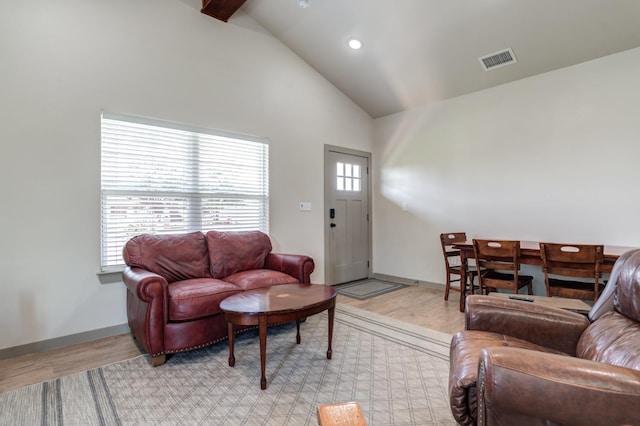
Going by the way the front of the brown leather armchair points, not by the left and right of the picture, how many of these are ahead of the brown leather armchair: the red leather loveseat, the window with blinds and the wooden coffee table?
3

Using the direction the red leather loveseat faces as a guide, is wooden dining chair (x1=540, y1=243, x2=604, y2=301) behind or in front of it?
in front

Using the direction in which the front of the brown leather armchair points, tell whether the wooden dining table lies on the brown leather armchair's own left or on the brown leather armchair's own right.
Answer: on the brown leather armchair's own right

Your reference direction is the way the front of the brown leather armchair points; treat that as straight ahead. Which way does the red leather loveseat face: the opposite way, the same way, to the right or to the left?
the opposite way

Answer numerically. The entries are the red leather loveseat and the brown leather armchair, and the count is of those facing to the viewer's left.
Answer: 1

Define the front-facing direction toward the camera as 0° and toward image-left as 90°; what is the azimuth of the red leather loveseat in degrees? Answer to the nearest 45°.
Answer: approximately 315°

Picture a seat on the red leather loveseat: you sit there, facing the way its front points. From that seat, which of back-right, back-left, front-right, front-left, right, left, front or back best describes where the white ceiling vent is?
front-left

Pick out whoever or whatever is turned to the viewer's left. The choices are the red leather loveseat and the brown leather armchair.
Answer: the brown leather armchair

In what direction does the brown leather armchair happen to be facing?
to the viewer's left

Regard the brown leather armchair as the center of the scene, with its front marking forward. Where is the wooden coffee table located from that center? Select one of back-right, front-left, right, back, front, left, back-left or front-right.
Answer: front

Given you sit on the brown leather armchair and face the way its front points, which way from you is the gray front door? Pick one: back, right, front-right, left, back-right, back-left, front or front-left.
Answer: front-right

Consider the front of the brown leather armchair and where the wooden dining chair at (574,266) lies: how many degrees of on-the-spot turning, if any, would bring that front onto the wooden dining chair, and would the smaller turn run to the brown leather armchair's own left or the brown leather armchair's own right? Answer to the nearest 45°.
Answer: approximately 90° to the brown leather armchair's own right

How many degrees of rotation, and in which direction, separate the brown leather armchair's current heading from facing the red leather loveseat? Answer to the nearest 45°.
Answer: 0° — it already faces it
